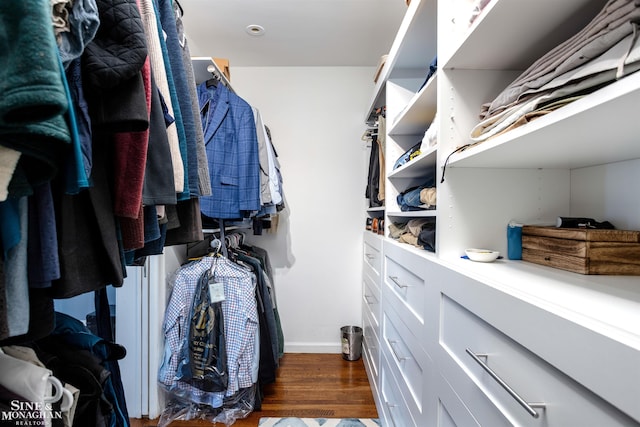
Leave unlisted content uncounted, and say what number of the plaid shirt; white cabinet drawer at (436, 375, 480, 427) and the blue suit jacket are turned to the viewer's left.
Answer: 1

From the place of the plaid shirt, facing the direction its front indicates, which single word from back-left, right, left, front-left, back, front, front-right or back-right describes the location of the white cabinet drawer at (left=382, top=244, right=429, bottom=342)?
front-left

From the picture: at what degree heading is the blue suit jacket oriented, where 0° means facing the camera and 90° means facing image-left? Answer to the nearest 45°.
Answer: approximately 0°

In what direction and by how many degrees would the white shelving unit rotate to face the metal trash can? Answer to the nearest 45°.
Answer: approximately 90° to its right

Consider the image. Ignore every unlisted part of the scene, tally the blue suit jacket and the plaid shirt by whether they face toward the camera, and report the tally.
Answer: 2

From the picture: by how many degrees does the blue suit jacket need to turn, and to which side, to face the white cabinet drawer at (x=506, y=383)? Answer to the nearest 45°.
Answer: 0° — it already faces it

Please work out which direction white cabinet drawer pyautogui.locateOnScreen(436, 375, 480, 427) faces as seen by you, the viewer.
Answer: facing to the left of the viewer

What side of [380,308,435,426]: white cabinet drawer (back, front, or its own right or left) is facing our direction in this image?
left

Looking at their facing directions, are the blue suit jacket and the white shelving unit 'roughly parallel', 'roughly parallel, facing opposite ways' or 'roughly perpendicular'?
roughly perpendicular
